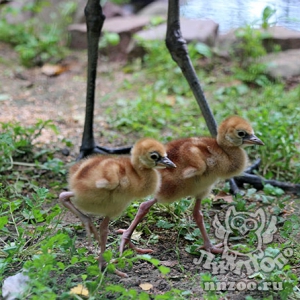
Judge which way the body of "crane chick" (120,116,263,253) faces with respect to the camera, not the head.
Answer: to the viewer's right

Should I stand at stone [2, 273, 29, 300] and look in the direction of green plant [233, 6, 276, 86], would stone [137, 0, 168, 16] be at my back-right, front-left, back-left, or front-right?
front-left

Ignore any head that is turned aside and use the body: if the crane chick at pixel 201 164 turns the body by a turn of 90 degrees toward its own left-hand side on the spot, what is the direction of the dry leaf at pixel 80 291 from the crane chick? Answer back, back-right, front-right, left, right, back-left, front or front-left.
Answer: back-left

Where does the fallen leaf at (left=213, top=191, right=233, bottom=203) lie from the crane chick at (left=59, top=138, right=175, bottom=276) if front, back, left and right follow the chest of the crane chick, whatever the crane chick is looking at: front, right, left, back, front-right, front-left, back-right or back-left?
front-left

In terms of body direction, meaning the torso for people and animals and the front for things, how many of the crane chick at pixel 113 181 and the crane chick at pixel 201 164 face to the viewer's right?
2

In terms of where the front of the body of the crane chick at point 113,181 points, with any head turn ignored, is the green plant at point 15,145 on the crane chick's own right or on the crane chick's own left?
on the crane chick's own left

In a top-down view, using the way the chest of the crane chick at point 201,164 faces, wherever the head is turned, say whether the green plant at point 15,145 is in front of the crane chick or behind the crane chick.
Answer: behind

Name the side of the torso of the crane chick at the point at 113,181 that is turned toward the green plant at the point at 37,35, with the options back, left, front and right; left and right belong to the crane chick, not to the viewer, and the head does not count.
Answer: left

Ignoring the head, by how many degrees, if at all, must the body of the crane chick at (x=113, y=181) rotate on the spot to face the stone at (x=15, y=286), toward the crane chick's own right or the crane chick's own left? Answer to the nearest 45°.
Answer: approximately 135° to the crane chick's own right

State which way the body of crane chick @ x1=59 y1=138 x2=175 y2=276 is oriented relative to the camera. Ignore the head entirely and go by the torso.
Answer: to the viewer's right

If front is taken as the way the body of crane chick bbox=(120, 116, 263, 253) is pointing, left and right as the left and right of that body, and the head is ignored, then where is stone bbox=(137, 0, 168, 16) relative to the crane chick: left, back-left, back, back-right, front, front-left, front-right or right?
left

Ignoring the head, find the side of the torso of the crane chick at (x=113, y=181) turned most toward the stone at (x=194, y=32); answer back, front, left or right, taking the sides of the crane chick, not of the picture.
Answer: left
